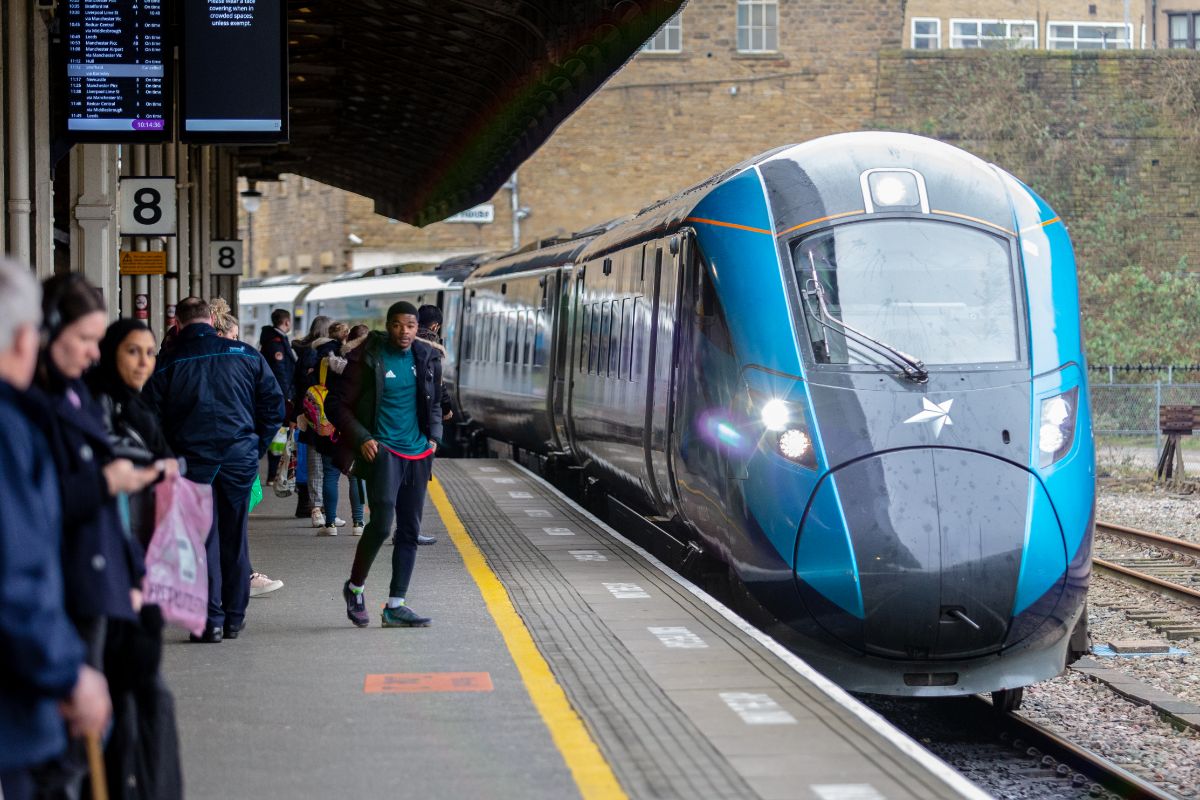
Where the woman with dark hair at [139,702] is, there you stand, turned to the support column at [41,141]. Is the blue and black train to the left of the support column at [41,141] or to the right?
right

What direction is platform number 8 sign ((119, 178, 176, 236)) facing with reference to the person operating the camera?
facing the viewer

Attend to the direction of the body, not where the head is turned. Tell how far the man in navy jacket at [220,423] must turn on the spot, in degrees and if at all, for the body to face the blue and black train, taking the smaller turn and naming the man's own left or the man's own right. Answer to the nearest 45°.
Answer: approximately 90° to the man's own right

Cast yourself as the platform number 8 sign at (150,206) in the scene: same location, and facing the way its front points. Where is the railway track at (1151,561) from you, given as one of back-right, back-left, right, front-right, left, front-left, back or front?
left

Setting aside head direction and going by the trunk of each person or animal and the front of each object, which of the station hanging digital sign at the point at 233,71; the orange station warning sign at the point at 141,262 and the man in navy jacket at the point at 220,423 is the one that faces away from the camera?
the man in navy jacket

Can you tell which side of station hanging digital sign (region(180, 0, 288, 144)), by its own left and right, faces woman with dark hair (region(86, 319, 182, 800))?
front

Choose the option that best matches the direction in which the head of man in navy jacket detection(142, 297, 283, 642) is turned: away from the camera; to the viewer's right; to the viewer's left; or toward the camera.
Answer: away from the camera

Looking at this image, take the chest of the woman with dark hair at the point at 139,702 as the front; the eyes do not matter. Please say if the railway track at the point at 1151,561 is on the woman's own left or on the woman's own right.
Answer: on the woman's own left

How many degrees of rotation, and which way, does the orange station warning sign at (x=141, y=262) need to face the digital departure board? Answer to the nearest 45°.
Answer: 0° — it already faces it

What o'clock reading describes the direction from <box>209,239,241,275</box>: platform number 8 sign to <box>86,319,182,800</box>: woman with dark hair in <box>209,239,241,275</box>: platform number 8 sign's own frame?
The woman with dark hair is roughly at 12 o'clock from the platform number 8 sign.

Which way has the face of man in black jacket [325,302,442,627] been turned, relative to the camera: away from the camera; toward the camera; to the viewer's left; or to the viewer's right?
toward the camera

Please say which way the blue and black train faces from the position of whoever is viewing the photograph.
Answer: facing the viewer and to the right of the viewer

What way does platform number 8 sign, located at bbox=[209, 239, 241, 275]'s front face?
toward the camera

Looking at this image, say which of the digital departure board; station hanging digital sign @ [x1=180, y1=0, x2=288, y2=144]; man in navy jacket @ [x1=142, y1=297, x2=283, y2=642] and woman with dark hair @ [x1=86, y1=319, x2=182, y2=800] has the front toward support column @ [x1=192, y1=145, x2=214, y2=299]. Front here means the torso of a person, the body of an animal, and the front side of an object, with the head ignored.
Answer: the man in navy jacket

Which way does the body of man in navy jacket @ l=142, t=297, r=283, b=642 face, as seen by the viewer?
away from the camera

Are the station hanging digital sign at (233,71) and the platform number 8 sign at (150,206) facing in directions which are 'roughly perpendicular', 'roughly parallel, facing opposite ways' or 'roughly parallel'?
roughly parallel

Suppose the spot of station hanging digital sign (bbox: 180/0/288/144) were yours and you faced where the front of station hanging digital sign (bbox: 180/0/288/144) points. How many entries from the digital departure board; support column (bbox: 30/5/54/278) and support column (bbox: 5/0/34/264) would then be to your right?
3
